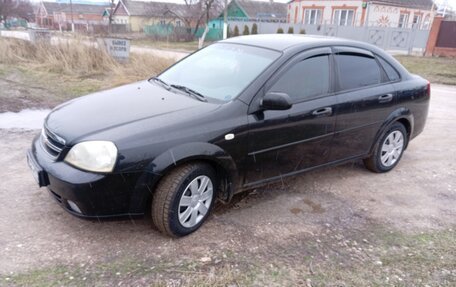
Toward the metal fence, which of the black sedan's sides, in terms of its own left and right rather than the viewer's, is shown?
back

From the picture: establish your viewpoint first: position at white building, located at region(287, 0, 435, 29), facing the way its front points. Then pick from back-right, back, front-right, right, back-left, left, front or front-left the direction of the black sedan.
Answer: front

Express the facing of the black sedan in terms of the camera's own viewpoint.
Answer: facing the viewer and to the left of the viewer

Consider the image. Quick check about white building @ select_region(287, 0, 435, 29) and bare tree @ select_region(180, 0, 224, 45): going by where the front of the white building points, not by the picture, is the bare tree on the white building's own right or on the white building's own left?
on the white building's own right

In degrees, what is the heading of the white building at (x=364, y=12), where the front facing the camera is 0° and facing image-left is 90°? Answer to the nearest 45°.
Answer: approximately 0°

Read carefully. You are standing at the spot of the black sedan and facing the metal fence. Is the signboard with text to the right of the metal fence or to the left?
left

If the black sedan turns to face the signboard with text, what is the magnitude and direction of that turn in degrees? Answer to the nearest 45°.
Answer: approximately 135° to its right

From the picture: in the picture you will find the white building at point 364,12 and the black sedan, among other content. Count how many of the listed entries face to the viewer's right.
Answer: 0

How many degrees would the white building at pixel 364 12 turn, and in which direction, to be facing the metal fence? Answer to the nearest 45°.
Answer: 0° — it already faces it

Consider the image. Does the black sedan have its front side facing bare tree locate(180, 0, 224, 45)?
no

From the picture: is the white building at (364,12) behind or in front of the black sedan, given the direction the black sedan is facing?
behind

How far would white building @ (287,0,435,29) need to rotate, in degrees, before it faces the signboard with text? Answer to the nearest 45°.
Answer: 0° — it already faces it
